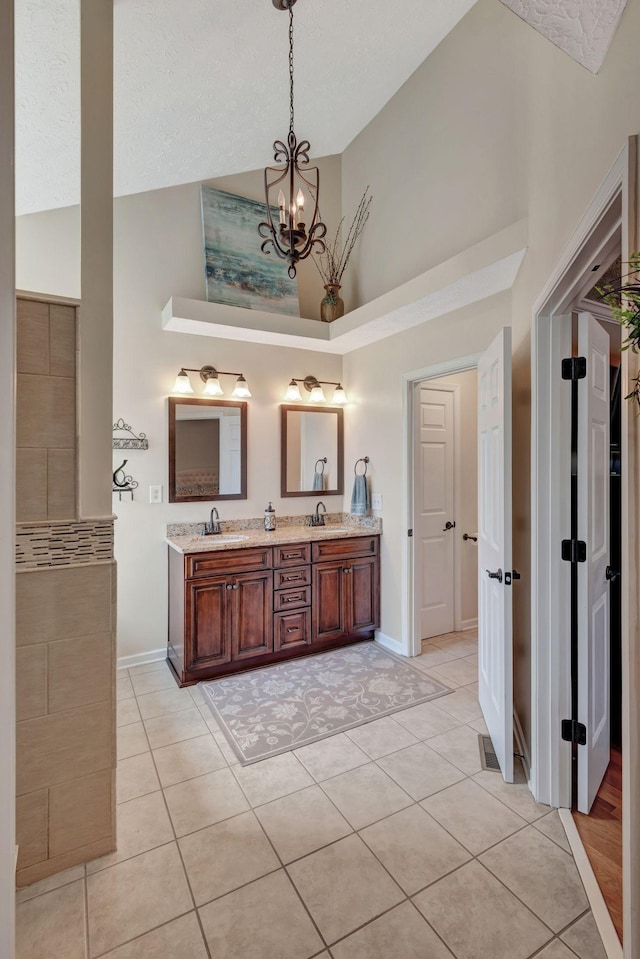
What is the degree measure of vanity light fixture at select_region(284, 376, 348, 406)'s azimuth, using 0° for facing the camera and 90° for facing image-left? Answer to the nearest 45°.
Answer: approximately 315°

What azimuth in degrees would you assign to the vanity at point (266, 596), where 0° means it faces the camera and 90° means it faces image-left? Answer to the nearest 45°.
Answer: approximately 315°

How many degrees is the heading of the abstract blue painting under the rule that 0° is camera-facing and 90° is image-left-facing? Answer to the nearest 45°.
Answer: approximately 315°
